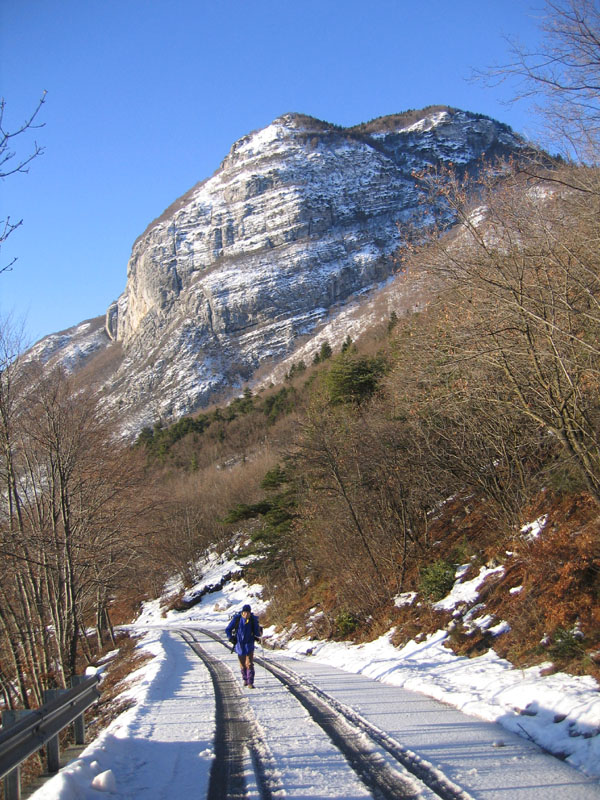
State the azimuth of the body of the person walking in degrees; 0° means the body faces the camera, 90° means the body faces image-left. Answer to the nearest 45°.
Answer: approximately 0°

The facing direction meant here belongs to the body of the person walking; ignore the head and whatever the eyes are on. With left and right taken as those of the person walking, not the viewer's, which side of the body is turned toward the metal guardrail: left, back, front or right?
front
